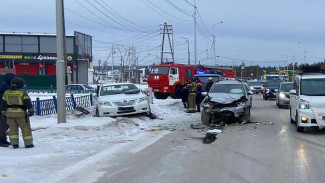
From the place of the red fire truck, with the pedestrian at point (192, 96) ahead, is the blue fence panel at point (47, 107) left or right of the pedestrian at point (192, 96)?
right

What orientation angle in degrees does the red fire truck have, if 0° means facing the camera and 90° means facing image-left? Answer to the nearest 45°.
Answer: approximately 45°

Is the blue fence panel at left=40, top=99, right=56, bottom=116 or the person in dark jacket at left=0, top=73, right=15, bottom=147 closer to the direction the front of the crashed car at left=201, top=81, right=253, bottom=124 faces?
the person in dark jacket

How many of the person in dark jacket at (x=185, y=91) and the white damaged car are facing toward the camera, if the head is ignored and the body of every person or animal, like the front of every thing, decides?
1
